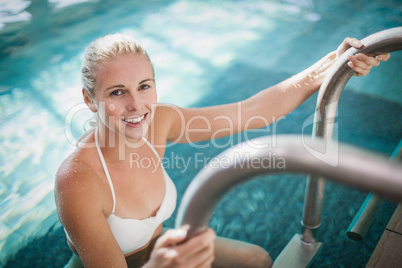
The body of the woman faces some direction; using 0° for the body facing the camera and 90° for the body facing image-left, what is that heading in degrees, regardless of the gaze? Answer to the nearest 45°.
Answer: approximately 315°

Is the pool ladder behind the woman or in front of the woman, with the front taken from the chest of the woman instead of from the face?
in front
